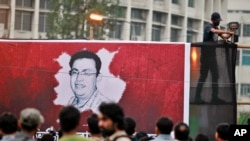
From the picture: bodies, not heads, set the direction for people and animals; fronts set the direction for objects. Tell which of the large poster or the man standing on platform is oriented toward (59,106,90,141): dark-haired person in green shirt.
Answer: the large poster

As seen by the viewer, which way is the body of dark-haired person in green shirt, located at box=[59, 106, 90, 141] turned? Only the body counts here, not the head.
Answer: away from the camera

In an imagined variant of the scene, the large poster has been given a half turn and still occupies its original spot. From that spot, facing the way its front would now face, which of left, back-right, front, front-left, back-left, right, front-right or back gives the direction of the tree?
front

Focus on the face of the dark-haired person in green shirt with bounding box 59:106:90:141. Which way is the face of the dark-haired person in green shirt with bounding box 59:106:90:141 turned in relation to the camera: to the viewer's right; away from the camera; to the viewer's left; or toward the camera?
away from the camera

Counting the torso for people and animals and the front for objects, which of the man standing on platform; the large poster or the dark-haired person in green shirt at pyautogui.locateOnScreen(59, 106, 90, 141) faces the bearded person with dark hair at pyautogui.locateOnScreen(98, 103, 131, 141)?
the large poster

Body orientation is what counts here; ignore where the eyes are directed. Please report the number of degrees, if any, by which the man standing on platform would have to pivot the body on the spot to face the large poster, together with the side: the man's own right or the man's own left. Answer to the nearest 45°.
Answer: approximately 180°

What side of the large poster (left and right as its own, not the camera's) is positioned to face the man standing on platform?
left

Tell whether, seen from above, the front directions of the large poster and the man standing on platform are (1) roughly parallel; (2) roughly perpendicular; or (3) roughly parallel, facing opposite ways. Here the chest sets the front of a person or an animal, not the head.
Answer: roughly perpendicular

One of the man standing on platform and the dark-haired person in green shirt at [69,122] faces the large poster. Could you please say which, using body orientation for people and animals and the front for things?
the dark-haired person in green shirt

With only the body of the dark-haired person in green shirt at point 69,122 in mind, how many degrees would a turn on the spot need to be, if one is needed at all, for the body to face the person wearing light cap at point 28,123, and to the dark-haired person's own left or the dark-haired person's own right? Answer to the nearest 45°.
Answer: approximately 45° to the dark-haired person's own left

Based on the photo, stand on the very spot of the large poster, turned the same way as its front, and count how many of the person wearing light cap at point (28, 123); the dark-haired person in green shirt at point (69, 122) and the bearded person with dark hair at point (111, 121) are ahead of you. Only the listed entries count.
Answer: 3

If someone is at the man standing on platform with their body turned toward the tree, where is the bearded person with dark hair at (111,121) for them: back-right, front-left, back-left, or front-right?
back-left
